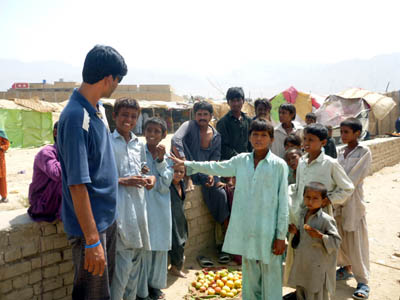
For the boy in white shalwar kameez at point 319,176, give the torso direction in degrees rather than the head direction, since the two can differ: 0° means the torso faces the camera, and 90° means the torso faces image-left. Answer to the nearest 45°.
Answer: approximately 45°

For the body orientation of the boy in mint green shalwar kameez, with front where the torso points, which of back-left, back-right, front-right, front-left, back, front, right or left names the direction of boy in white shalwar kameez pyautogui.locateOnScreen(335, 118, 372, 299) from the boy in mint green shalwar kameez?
back-left

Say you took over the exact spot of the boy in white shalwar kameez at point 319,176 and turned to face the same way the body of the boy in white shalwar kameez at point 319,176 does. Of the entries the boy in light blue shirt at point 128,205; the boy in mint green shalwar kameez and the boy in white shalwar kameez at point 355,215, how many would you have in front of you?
2

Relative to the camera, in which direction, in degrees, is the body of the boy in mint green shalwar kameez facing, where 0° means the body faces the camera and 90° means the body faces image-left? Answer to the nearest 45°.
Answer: approximately 0°

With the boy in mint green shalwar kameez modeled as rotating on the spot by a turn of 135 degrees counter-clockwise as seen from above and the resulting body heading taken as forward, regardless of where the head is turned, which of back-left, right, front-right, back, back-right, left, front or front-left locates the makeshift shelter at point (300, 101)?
front-left

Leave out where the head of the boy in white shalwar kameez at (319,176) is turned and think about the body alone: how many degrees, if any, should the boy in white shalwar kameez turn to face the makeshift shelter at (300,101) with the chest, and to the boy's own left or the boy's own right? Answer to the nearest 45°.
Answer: approximately 135° to the boy's own right

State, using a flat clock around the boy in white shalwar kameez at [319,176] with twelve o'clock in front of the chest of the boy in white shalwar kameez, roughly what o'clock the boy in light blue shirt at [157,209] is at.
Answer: The boy in light blue shirt is roughly at 1 o'clock from the boy in white shalwar kameez.
